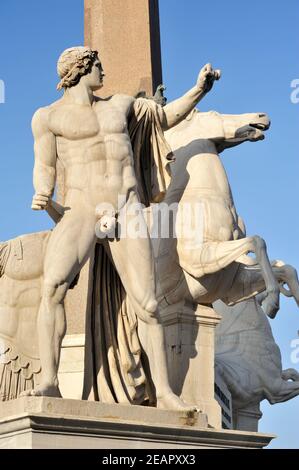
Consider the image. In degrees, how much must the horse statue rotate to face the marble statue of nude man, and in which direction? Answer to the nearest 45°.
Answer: approximately 135° to its right

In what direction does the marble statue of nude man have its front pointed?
toward the camera

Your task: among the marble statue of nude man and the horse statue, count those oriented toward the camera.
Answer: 1

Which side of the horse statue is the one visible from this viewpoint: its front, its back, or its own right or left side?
right

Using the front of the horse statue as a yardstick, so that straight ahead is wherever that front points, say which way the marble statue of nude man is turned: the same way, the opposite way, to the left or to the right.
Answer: to the right

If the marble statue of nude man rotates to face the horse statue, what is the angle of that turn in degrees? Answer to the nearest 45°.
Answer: approximately 135° to its left
